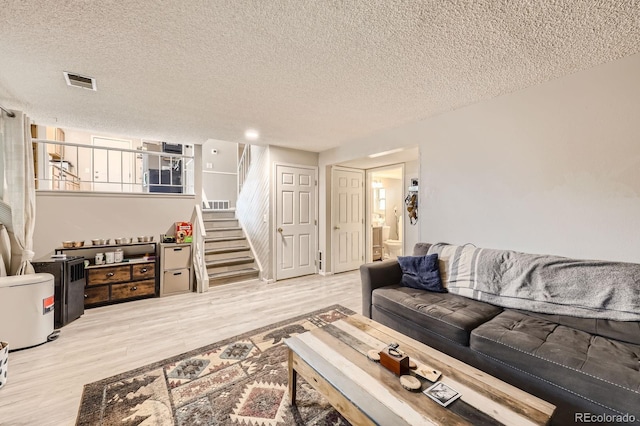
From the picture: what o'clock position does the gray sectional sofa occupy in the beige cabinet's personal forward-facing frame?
The gray sectional sofa is roughly at 11 o'clock from the beige cabinet.

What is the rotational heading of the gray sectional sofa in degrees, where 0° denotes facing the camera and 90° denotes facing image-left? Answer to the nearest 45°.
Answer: approximately 45°

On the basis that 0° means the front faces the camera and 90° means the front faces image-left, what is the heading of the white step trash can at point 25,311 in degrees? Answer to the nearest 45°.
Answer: approximately 315°

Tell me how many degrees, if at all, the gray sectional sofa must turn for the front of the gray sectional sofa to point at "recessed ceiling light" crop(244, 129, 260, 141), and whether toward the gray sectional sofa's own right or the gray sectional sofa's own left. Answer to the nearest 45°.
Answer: approximately 45° to the gray sectional sofa's own right

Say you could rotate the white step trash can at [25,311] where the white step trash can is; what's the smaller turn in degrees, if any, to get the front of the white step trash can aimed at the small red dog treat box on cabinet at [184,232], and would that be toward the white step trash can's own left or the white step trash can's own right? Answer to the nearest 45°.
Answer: approximately 90° to the white step trash can's own left

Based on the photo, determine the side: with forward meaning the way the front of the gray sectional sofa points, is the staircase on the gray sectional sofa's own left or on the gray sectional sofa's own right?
on the gray sectional sofa's own right

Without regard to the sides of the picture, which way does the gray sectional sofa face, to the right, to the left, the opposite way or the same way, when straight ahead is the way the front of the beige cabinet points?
to the right

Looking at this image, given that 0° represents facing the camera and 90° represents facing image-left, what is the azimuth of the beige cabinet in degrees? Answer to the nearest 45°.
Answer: approximately 0°

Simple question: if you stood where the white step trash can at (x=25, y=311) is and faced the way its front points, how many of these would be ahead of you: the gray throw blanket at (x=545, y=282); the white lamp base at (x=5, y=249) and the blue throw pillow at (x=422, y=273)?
2
